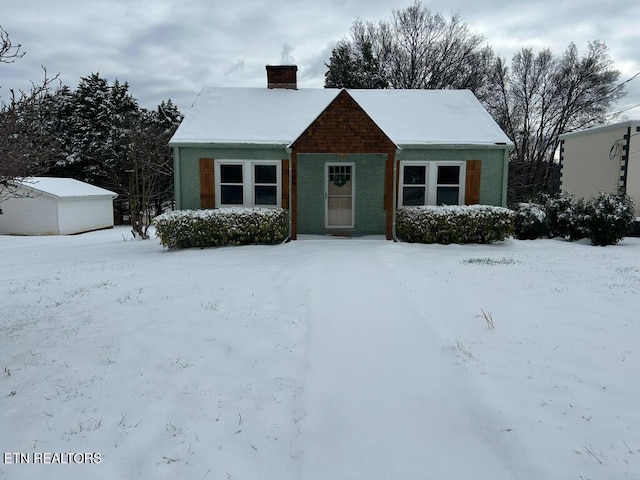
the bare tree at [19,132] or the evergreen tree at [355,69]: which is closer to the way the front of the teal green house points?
the bare tree

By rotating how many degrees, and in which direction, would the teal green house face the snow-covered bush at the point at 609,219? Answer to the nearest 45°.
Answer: approximately 90° to its left

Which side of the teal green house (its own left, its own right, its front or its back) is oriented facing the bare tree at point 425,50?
back

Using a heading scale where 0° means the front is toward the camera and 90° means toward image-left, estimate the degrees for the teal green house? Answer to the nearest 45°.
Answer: approximately 0°

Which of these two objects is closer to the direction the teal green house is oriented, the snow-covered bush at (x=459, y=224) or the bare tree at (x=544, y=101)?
the snow-covered bush

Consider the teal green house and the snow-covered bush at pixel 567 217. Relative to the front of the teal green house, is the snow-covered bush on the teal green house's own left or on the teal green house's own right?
on the teal green house's own left

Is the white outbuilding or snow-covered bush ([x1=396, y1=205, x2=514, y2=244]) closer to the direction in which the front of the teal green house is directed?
the snow-covered bush

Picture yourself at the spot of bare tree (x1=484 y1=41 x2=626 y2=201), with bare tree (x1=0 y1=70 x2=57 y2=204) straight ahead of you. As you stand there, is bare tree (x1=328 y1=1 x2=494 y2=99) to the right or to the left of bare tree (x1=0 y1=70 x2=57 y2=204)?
right

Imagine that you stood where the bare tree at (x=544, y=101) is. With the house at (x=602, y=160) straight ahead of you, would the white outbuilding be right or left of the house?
right

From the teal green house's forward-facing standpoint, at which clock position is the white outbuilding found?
The white outbuilding is roughly at 4 o'clock from the teal green house.

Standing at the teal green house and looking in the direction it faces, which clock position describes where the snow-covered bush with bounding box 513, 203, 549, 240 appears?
The snow-covered bush is roughly at 9 o'clock from the teal green house.

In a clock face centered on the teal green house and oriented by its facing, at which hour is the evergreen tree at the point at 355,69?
The evergreen tree is roughly at 6 o'clock from the teal green house.

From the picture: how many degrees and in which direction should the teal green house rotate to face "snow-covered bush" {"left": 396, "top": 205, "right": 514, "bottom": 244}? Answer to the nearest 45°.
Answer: approximately 90° to its left

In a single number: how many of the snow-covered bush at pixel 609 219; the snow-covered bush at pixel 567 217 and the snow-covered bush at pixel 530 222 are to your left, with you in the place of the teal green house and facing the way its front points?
3

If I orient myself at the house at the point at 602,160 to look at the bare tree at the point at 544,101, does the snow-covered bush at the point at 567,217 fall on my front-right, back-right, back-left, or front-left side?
back-left

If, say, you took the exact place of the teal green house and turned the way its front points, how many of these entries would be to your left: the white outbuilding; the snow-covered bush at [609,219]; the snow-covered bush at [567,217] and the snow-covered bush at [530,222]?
3
